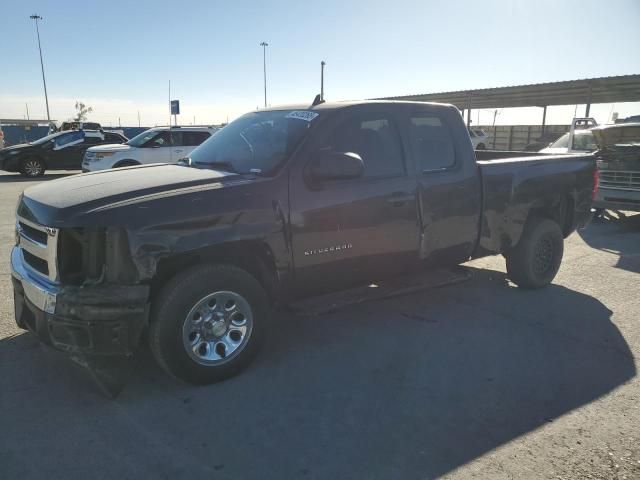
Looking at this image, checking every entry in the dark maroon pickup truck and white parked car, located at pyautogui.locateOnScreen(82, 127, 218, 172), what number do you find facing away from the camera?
0

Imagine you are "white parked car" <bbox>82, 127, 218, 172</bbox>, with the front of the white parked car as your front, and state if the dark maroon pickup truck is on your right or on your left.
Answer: on your left

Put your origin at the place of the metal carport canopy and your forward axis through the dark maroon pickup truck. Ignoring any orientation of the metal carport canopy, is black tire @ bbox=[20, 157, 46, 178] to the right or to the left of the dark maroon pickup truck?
right

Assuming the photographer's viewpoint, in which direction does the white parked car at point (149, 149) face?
facing the viewer and to the left of the viewer

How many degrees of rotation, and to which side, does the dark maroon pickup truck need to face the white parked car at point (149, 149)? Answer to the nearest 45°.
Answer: approximately 135° to its right

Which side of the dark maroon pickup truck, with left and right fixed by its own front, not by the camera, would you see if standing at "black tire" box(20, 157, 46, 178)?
right

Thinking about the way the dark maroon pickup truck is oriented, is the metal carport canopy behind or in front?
behind

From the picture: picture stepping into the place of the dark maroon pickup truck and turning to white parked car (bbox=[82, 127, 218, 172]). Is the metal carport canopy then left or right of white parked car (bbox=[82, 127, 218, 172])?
right
